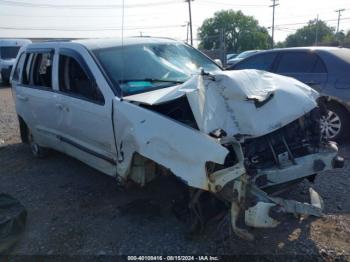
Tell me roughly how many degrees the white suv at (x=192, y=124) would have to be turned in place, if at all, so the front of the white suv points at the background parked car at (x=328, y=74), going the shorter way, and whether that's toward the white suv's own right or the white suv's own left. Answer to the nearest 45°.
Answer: approximately 90° to the white suv's own left

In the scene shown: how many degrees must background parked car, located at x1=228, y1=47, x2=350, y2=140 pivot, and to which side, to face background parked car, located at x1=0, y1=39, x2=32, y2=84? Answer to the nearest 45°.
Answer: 0° — it already faces it

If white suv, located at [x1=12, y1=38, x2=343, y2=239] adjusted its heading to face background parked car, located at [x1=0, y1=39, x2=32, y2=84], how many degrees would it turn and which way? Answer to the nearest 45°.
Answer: approximately 180°

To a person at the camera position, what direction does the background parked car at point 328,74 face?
facing away from the viewer and to the left of the viewer

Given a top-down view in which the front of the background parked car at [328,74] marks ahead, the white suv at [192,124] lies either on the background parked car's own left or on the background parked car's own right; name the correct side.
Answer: on the background parked car's own left

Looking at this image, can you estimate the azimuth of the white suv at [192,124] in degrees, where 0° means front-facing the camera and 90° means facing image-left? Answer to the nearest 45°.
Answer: approximately 315°
